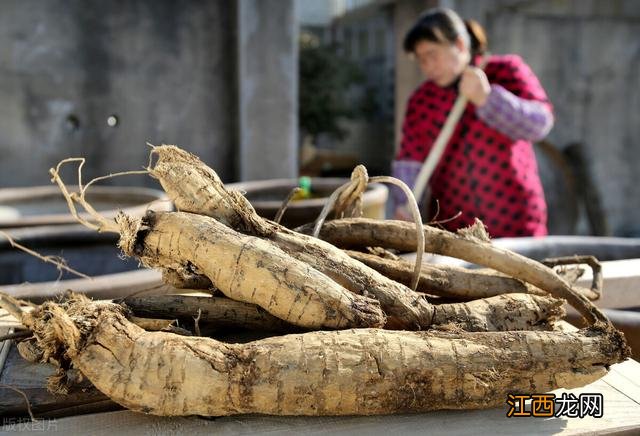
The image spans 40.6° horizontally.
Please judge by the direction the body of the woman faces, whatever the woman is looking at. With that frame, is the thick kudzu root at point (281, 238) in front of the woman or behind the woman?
in front

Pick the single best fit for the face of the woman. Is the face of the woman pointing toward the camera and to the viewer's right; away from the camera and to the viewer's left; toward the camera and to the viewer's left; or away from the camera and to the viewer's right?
toward the camera and to the viewer's left

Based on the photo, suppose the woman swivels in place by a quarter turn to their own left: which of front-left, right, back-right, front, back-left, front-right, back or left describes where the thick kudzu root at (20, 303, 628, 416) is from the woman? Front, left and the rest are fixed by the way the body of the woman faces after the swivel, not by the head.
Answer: front-right

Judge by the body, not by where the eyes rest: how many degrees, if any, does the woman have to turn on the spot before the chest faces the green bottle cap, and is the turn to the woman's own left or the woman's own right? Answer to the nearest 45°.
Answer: approximately 90° to the woman's own right

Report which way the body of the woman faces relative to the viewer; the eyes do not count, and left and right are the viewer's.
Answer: facing the viewer and to the left of the viewer

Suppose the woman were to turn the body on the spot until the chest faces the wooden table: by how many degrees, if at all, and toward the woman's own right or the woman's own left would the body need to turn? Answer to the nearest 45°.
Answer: approximately 45° to the woman's own left

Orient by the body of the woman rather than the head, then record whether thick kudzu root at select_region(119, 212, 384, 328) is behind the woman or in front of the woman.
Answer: in front

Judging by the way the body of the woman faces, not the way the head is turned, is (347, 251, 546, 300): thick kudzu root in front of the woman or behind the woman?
in front

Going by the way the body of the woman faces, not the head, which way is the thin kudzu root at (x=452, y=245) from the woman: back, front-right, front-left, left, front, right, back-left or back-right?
front-left
